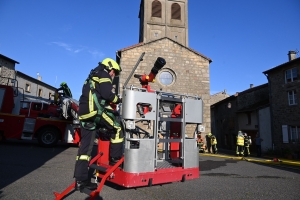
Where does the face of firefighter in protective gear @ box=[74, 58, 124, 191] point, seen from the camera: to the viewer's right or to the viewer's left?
to the viewer's right

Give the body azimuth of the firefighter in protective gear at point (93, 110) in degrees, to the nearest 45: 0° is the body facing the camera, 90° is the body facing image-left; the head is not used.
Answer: approximately 270°

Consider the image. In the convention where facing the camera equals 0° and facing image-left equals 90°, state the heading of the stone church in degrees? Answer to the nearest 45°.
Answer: approximately 0°

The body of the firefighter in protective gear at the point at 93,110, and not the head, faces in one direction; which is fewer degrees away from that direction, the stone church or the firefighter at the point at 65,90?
the stone church

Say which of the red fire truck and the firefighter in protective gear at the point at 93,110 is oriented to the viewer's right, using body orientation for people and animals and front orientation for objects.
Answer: the firefighter in protective gear

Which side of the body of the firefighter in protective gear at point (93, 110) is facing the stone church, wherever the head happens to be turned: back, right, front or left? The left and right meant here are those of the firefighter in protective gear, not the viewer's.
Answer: left

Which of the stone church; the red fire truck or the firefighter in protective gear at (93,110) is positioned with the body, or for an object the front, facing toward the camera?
the stone church

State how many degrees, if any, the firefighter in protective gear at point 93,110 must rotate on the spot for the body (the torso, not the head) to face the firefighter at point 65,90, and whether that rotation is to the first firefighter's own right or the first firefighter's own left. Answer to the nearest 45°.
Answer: approximately 90° to the first firefighter's own left

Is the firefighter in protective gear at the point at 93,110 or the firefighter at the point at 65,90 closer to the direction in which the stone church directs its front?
the firefighter in protective gear

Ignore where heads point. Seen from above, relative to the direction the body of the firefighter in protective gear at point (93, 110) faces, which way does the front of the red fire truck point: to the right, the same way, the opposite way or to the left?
the opposite way

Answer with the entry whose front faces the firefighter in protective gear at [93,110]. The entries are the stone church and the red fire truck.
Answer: the stone church

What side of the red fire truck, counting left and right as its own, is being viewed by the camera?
left
